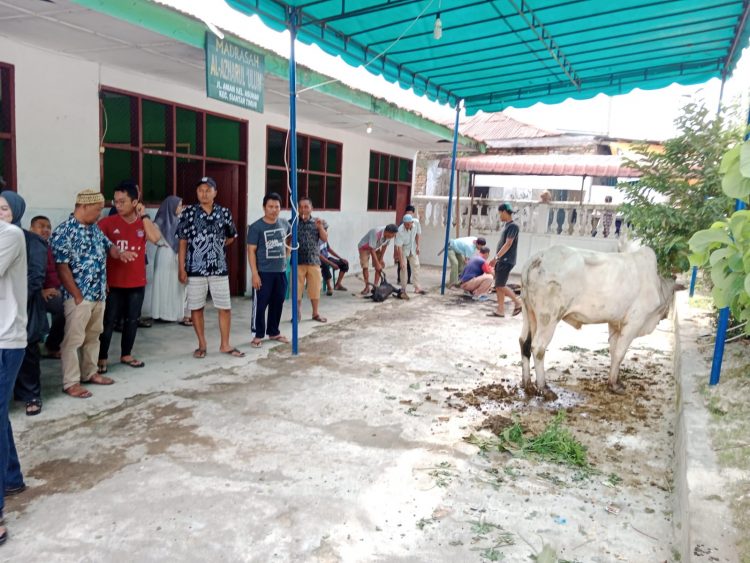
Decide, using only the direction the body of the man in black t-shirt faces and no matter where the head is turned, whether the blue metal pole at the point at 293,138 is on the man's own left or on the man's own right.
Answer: on the man's own left

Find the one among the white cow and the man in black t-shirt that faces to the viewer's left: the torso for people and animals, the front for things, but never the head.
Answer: the man in black t-shirt

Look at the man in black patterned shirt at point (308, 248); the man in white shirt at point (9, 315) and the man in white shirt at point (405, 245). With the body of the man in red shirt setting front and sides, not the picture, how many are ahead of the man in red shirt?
1

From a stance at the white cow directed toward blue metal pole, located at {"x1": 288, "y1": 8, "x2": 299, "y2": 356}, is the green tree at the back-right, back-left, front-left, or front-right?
back-right

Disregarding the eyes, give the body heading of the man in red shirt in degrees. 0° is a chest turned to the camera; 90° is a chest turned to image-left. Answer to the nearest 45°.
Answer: approximately 0°

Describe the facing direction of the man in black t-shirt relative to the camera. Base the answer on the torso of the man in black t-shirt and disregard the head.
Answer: to the viewer's left

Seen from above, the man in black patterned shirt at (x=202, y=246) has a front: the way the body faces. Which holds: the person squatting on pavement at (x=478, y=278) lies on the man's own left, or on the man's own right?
on the man's own left
